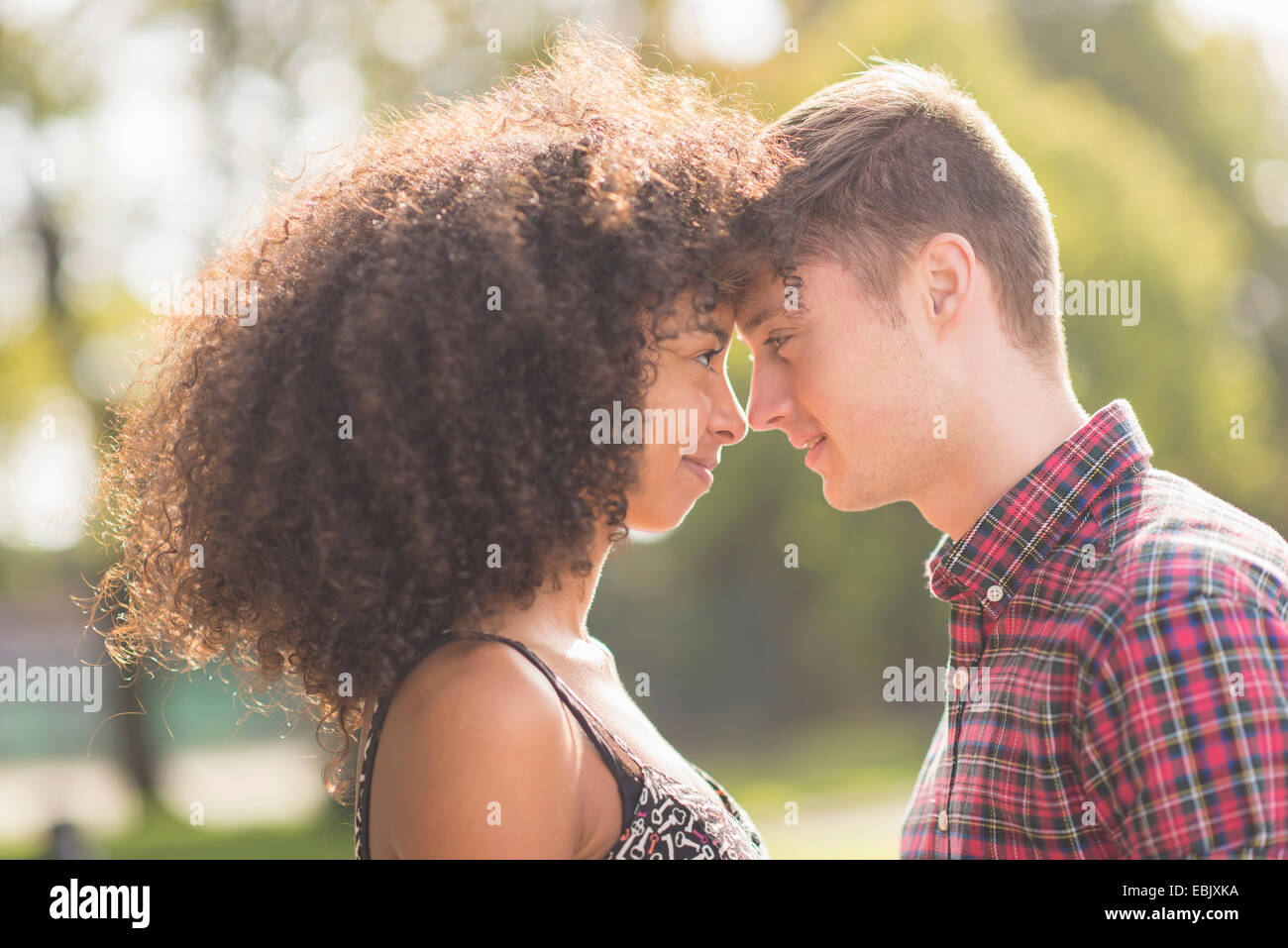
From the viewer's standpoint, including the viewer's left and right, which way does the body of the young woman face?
facing to the right of the viewer

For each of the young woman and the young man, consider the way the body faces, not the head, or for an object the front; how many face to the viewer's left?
1

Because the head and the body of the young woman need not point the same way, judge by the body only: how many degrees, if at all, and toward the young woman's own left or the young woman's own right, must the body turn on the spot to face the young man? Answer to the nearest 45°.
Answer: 0° — they already face them

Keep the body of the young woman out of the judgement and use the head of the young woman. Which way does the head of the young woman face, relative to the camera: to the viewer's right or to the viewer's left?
to the viewer's right

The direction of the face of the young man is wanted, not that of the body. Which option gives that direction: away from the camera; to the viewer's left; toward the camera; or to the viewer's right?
to the viewer's left

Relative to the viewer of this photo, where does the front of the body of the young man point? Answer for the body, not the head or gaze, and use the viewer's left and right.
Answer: facing to the left of the viewer

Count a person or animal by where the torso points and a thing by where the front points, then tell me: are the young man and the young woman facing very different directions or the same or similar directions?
very different directions
